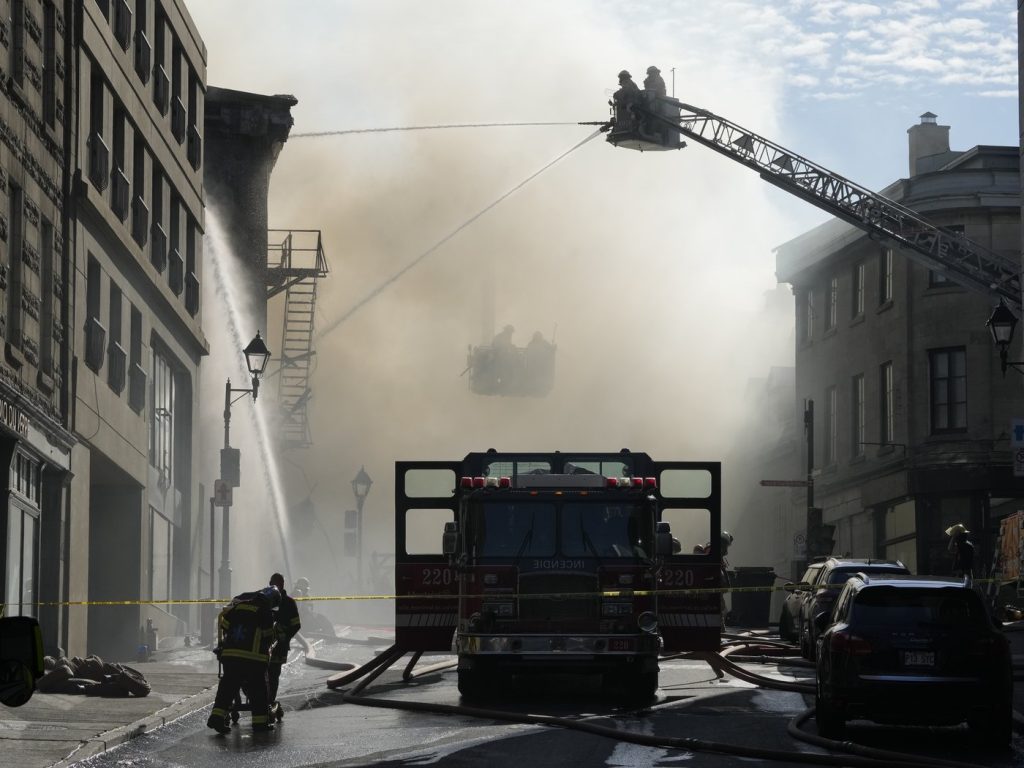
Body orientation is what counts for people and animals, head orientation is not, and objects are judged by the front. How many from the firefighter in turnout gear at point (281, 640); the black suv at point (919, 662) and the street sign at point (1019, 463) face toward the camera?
1

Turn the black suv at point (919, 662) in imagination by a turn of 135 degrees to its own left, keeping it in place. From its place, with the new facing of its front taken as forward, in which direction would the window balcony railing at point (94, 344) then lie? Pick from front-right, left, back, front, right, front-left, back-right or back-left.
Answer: right

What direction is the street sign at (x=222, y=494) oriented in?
toward the camera

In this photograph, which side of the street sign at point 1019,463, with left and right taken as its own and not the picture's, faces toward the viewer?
front

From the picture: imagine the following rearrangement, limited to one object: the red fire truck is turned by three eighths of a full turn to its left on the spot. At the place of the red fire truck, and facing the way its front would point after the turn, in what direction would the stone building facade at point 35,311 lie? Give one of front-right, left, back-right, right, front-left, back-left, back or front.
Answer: left

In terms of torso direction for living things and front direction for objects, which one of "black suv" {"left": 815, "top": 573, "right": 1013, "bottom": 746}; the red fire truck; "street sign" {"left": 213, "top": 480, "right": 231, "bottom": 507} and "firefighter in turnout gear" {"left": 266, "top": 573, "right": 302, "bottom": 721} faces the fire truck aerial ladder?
the black suv

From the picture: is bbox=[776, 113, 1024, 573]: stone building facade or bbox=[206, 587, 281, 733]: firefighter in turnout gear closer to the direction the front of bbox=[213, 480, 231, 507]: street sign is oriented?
the firefighter in turnout gear

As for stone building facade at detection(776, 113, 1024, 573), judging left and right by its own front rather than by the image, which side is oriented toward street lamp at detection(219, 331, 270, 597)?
front

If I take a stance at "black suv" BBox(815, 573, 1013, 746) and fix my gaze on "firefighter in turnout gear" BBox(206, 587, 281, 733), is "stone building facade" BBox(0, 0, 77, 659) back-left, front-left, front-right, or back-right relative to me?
front-right

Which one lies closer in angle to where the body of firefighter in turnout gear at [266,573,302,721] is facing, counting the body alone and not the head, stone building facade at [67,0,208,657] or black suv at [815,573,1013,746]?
the stone building facade

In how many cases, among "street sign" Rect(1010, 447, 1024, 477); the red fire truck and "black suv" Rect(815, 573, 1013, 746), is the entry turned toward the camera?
2
